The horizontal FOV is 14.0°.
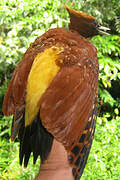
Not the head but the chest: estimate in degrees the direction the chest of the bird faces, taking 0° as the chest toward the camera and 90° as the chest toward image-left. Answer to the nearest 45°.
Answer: approximately 225°
